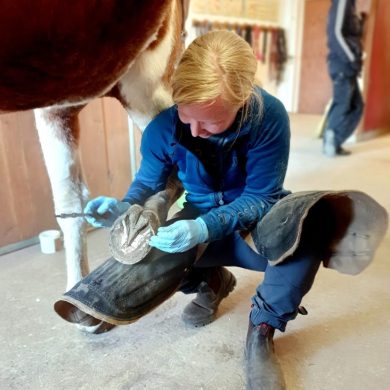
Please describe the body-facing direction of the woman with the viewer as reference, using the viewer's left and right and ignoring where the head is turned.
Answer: facing the viewer and to the left of the viewer

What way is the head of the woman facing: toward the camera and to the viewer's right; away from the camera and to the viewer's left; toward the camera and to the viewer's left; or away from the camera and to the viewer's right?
toward the camera and to the viewer's left

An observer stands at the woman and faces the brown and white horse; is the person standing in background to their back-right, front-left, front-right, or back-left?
back-right

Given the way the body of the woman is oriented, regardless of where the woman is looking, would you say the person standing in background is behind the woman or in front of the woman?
behind
